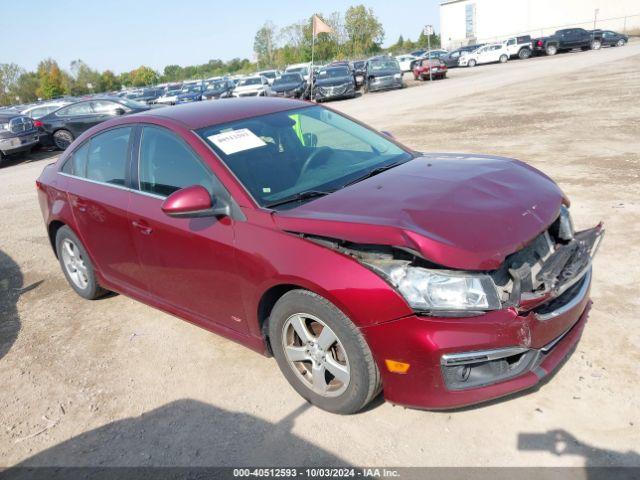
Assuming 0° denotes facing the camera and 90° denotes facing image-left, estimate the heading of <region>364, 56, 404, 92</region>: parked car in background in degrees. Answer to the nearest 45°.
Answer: approximately 0°

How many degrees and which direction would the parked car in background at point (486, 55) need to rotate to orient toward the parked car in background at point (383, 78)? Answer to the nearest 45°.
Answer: approximately 45° to its left

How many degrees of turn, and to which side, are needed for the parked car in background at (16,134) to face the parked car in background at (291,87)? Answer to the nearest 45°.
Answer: approximately 90° to its left

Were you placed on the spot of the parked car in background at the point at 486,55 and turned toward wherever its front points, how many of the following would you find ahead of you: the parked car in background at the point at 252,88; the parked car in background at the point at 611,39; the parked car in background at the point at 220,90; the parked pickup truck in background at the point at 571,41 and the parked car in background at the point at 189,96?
3

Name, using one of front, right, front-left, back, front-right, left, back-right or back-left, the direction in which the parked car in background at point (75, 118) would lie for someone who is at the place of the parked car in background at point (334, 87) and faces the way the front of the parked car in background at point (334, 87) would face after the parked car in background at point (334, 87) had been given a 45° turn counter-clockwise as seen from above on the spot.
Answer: right

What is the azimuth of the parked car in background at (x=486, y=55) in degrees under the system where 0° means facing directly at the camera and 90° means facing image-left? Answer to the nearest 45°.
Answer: approximately 45°

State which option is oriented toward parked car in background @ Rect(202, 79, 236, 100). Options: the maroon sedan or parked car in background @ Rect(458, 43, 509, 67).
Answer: parked car in background @ Rect(458, 43, 509, 67)

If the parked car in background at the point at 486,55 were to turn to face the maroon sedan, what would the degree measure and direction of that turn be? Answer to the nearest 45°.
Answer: approximately 45° to its left

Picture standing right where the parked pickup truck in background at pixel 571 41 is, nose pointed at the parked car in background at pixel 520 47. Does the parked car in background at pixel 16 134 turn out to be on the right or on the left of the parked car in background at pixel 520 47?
left

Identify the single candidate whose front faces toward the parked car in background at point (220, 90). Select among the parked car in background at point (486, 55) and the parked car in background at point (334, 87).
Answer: the parked car in background at point (486, 55)

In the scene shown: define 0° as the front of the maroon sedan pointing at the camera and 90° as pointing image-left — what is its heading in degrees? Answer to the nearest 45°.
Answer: approximately 315°

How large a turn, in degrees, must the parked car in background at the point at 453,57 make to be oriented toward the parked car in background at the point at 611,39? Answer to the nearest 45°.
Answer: approximately 135° to its left

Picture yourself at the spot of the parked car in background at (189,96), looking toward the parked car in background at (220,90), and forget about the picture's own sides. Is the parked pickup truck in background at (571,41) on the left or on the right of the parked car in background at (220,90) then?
left

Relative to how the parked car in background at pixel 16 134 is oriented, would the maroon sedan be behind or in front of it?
in front

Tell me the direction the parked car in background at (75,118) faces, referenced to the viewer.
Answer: facing to the right of the viewer

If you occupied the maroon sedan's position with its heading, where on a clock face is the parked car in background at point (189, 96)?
The parked car in background is roughly at 7 o'clock from the maroon sedan.

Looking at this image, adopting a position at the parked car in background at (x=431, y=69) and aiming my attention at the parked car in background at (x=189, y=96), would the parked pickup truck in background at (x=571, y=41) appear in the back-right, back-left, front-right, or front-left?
back-right
